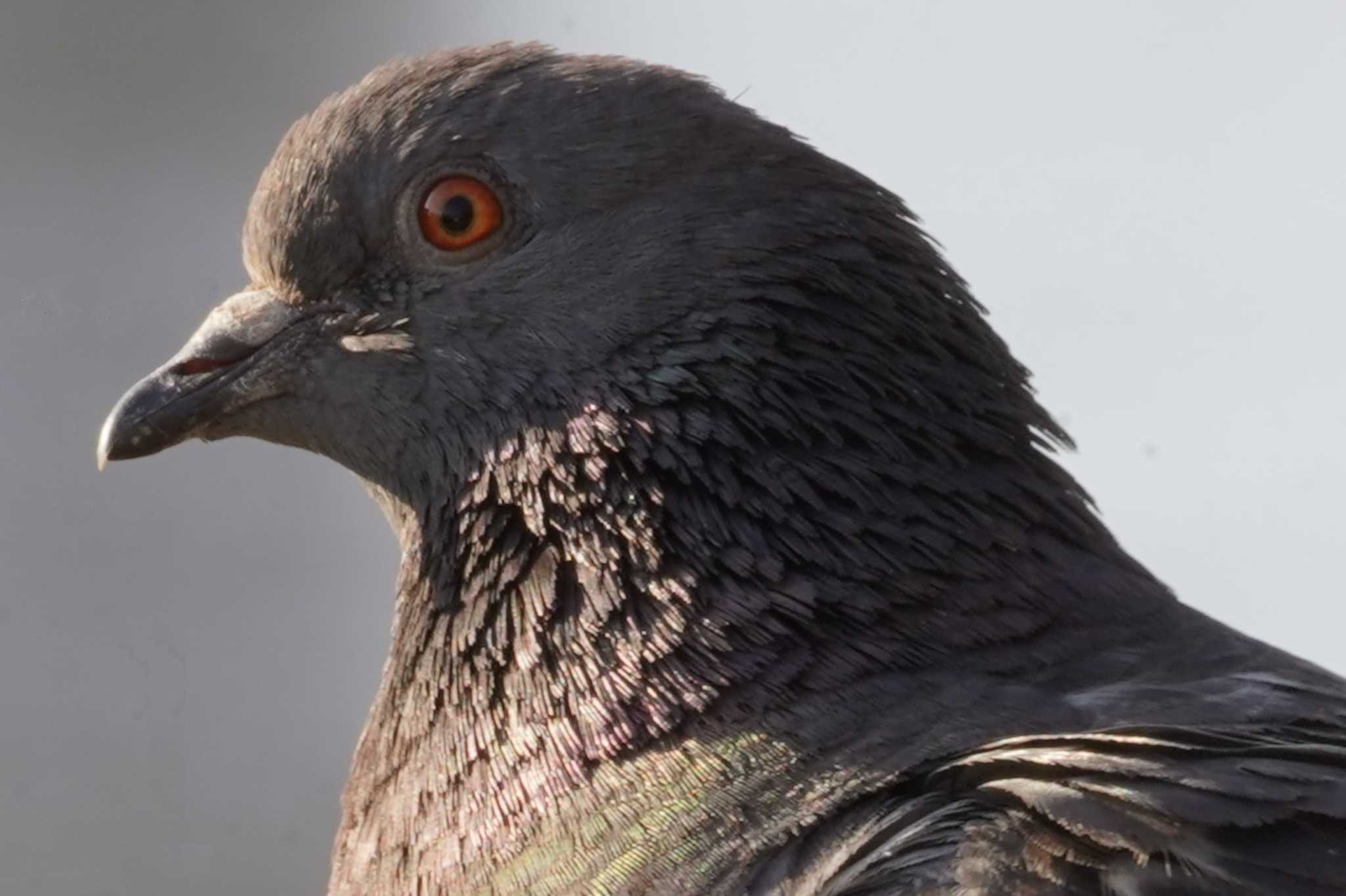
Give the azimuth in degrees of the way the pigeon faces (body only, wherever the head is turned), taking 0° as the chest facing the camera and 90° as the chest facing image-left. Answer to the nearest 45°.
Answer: approximately 90°
